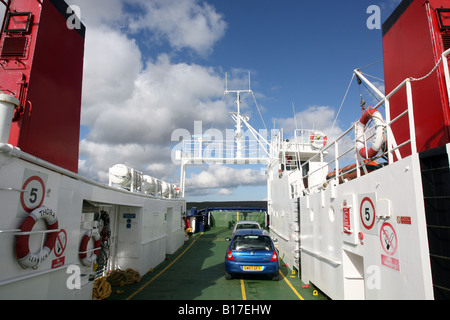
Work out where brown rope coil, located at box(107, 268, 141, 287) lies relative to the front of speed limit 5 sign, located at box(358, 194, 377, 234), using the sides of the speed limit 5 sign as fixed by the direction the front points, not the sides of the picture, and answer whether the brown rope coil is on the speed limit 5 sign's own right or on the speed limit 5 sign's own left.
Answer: on the speed limit 5 sign's own right

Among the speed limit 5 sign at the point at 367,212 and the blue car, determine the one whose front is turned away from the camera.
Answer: the blue car

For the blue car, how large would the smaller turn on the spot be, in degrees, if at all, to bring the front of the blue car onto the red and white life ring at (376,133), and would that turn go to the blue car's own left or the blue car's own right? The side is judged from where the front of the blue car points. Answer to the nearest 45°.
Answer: approximately 135° to the blue car's own right

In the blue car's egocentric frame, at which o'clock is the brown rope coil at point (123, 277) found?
The brown rope coil is roughly at 9 o'clock from the blue car.

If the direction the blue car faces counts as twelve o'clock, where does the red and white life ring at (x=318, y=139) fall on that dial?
The red and white life ring is roughly at 1 o'clock from the blue car.

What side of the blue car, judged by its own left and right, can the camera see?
back

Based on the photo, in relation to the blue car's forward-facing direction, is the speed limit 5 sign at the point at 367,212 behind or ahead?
behind

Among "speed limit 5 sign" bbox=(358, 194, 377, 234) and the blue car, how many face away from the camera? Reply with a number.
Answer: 1

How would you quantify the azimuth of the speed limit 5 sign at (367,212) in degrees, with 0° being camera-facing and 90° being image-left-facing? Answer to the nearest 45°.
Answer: approximately 45°

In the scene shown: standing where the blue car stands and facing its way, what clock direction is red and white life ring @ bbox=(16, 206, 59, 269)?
The red and white life ring is roughly at 7 o'clock from the blue car.

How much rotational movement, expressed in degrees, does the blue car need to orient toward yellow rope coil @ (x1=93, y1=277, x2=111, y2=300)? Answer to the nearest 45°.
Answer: approximately 135° to its left

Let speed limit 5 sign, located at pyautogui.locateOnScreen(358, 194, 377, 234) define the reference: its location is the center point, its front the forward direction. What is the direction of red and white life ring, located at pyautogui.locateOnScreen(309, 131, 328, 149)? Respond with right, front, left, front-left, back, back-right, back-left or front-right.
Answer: back-right

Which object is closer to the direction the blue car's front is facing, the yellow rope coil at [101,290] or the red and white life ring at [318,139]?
the red and white life ring

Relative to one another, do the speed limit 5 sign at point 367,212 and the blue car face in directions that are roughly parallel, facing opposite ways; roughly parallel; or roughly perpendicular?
roughly perpendicular
